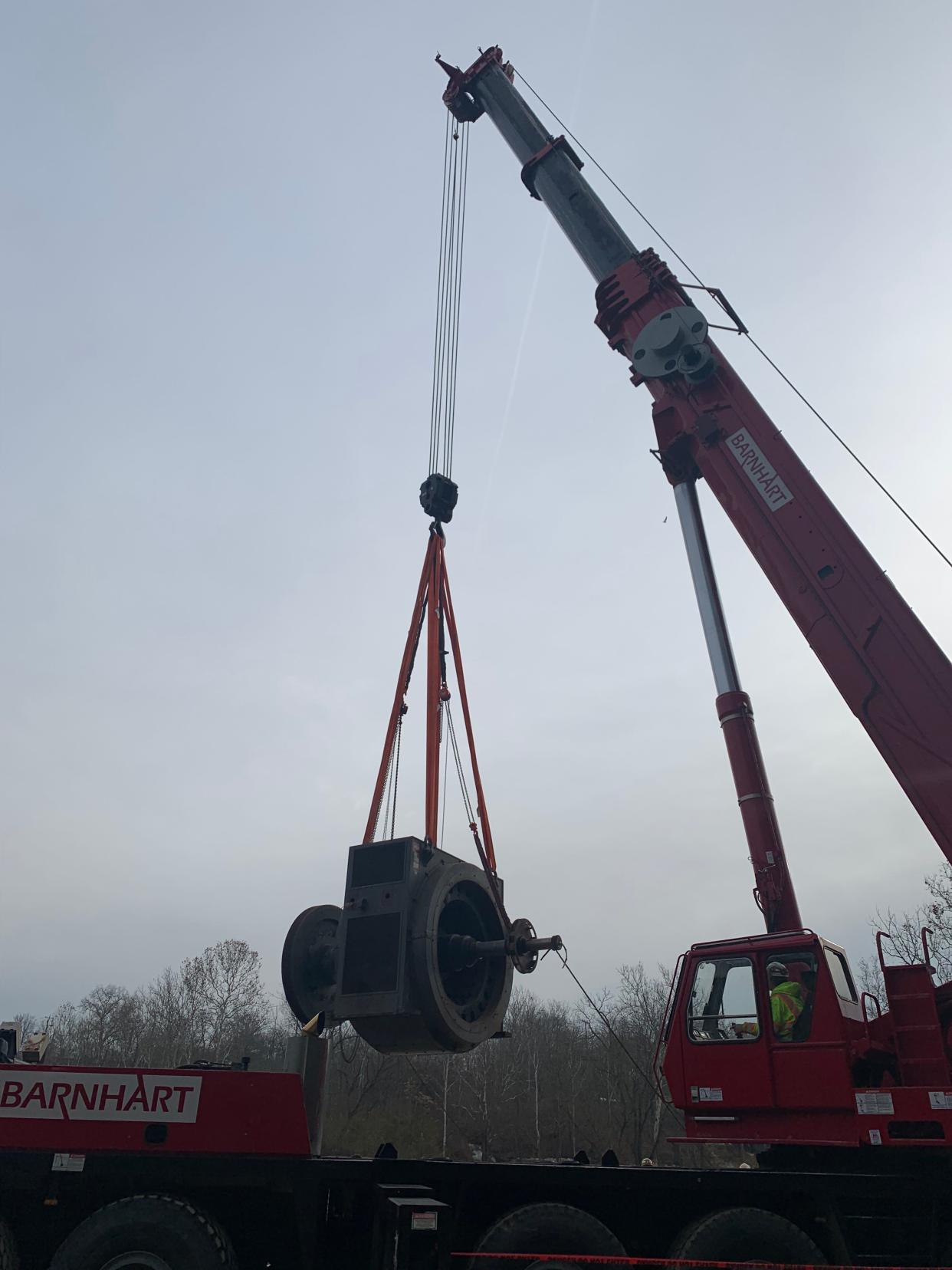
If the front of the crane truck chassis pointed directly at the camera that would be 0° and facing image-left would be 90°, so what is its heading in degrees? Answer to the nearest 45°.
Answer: approximately 90°
